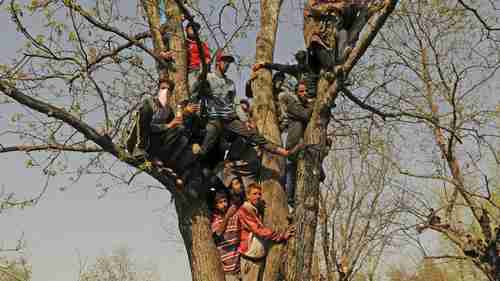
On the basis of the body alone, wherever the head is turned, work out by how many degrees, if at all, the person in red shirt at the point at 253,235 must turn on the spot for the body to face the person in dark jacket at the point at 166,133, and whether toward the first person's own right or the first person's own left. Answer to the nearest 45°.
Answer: approximately 90° to the first person's own right

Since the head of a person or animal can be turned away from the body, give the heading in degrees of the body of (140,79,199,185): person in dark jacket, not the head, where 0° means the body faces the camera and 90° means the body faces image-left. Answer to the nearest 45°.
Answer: approximately 315°
